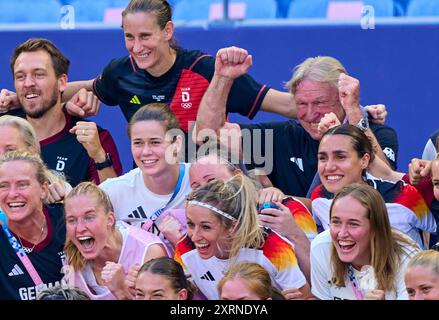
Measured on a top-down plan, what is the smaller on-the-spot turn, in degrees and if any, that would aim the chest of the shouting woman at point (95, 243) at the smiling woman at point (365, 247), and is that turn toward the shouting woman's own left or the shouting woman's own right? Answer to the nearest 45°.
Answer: approximately 135° to the shouting woman's own left

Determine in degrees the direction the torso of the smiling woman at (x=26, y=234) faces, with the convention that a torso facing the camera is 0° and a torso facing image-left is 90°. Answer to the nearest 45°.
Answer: approximately 45°

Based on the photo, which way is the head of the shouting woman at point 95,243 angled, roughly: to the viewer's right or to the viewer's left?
to the viewer's left

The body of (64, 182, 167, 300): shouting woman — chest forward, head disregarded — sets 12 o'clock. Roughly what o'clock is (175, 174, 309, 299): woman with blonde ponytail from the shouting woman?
The woman with blonde ponytail is roughly at 8 o'clock from the shouting woman.

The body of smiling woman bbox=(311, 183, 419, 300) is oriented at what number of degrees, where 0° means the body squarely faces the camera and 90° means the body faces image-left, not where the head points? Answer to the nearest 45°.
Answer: approximately 45°

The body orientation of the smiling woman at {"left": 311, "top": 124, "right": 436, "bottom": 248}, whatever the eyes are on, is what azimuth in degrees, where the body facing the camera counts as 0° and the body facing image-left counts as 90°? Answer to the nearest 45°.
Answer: approximately 45°

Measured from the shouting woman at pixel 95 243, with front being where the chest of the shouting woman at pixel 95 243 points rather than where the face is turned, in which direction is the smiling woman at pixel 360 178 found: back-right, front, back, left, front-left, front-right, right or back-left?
back-left

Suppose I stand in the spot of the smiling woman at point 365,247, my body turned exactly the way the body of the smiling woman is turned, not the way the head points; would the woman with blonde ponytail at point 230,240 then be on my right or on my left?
on my right

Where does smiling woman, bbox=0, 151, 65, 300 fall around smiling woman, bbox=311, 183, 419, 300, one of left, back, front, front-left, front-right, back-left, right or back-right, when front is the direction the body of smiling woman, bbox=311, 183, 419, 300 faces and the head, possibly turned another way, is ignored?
front-right
